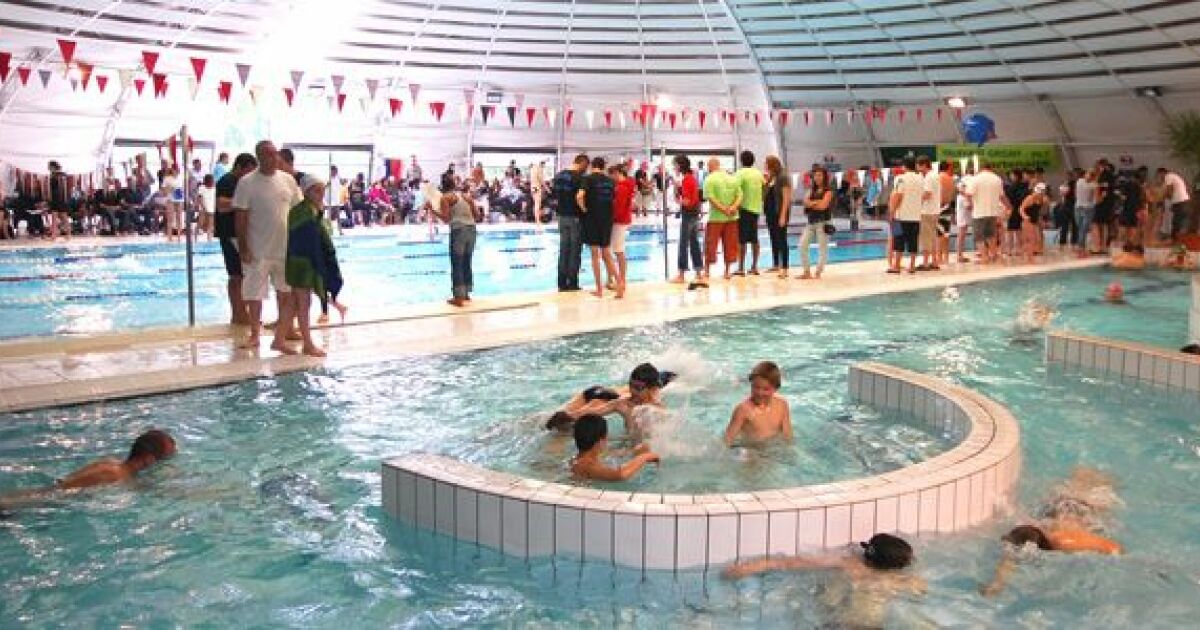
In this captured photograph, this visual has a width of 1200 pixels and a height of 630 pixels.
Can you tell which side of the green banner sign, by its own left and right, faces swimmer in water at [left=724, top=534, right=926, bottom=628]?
front

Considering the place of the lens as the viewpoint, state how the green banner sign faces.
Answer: facing the viewer

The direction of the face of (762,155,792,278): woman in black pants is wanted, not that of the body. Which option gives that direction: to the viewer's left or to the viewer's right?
to the viewer's left

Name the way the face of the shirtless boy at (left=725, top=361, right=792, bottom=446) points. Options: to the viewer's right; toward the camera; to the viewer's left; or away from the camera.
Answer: toward the camera

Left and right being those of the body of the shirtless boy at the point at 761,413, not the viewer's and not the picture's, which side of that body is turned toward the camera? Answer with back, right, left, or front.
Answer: front

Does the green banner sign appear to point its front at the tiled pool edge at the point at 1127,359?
yes

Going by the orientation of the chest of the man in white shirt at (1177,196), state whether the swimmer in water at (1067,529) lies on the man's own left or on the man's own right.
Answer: on the man's own left

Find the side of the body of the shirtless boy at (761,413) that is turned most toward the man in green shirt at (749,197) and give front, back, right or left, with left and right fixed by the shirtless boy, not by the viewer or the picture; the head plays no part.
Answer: back

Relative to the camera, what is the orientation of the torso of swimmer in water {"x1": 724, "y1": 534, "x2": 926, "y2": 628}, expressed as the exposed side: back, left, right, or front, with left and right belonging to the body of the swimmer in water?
back

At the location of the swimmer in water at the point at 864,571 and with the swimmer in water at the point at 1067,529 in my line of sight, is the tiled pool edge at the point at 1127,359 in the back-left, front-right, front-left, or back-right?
front-left
